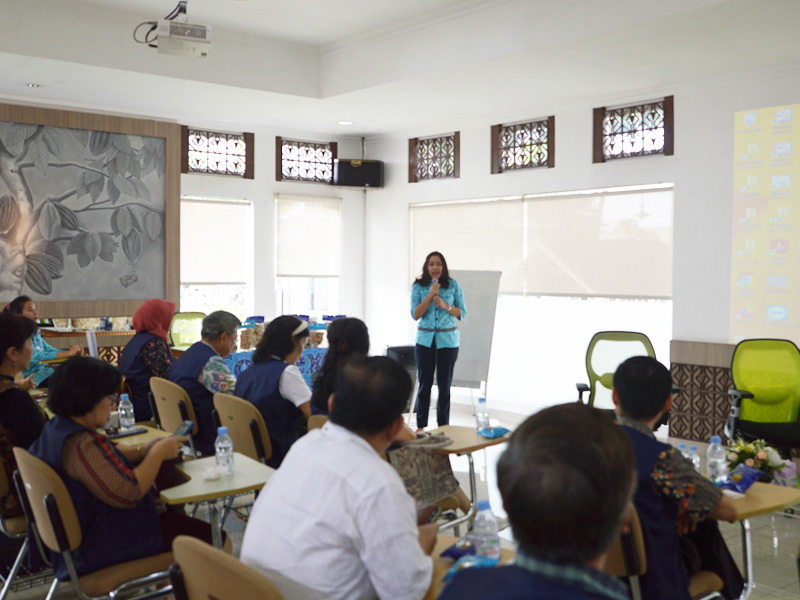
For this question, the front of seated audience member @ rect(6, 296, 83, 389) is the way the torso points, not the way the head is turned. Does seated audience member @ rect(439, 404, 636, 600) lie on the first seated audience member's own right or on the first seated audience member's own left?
on the first seated audience member's own right

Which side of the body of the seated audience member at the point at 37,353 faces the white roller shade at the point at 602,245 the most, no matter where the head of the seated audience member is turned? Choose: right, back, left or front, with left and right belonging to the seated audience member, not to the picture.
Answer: front

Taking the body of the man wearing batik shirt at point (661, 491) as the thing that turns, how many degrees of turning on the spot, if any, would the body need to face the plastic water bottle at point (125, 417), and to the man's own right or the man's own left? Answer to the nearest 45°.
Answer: approximately 135° to the man's own left

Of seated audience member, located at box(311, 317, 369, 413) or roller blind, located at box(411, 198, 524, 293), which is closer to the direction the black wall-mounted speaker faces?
the seated audience member

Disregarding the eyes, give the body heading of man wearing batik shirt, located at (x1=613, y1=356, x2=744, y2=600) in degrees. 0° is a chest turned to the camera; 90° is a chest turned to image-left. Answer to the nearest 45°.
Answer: approximately 225°

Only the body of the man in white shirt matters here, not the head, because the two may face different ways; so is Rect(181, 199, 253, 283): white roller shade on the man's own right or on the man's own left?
on the man's own left

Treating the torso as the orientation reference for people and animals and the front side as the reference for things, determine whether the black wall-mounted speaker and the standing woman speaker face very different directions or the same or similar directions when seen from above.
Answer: same or similar directions

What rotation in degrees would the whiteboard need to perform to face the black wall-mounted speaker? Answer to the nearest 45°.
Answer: approximately 135° to its right

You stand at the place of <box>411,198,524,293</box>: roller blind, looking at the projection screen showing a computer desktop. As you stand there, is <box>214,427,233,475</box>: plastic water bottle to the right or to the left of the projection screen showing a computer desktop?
right

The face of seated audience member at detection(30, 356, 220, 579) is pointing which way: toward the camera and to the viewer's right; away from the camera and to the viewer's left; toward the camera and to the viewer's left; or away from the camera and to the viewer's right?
away from the camera and to the viewer's right

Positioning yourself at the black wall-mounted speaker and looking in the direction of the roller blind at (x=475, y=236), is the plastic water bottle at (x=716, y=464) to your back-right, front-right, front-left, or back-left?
front-right

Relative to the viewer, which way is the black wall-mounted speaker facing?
toward the camera

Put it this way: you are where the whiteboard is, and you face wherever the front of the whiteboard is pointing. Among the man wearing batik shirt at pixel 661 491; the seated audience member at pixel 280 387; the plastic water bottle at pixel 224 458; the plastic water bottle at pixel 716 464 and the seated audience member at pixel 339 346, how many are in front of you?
5

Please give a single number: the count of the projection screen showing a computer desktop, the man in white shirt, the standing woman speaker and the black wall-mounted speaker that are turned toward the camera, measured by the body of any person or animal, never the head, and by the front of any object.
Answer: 3

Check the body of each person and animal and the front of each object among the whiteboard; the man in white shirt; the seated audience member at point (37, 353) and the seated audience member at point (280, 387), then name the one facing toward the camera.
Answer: the whiteboard

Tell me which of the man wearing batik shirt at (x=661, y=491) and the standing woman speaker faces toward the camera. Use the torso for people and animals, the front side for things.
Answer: the standing woman speaker

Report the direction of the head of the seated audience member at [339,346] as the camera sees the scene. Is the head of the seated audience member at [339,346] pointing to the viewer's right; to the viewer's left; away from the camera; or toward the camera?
away from the camera

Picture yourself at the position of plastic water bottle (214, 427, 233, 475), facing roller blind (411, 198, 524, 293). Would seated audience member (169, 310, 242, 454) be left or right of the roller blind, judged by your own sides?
left

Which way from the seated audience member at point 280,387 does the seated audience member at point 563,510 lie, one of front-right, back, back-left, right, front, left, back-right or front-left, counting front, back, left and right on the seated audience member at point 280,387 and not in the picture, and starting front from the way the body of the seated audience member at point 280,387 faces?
back-right
